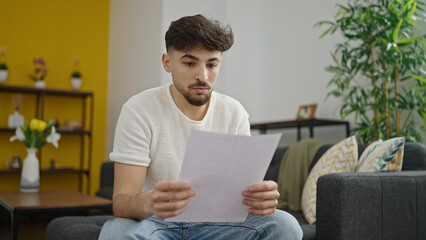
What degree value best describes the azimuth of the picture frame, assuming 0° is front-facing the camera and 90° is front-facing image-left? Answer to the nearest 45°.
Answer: approximately 45°

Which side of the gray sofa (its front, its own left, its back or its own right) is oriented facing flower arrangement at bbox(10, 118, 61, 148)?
right

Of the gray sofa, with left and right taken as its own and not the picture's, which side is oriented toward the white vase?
right

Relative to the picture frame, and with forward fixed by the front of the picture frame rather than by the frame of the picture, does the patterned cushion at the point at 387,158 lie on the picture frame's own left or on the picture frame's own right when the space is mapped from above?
on the picture frame's own left

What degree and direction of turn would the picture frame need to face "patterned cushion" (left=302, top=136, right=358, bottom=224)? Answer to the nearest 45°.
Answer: approximately 45° to its left
